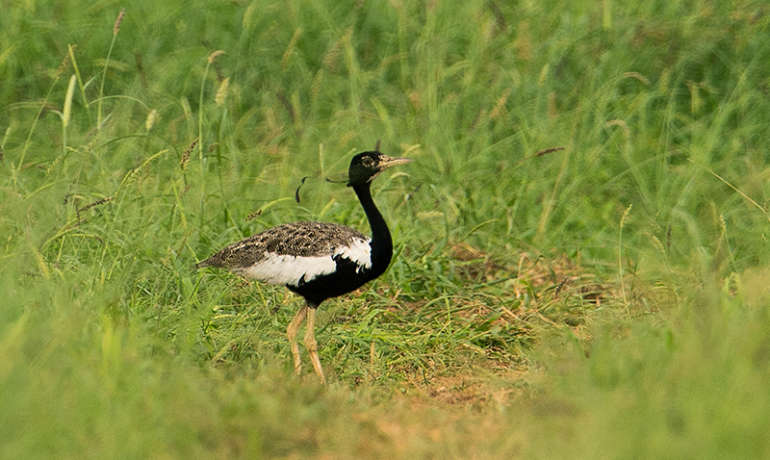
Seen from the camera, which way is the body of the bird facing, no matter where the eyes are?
to the viewer's right
